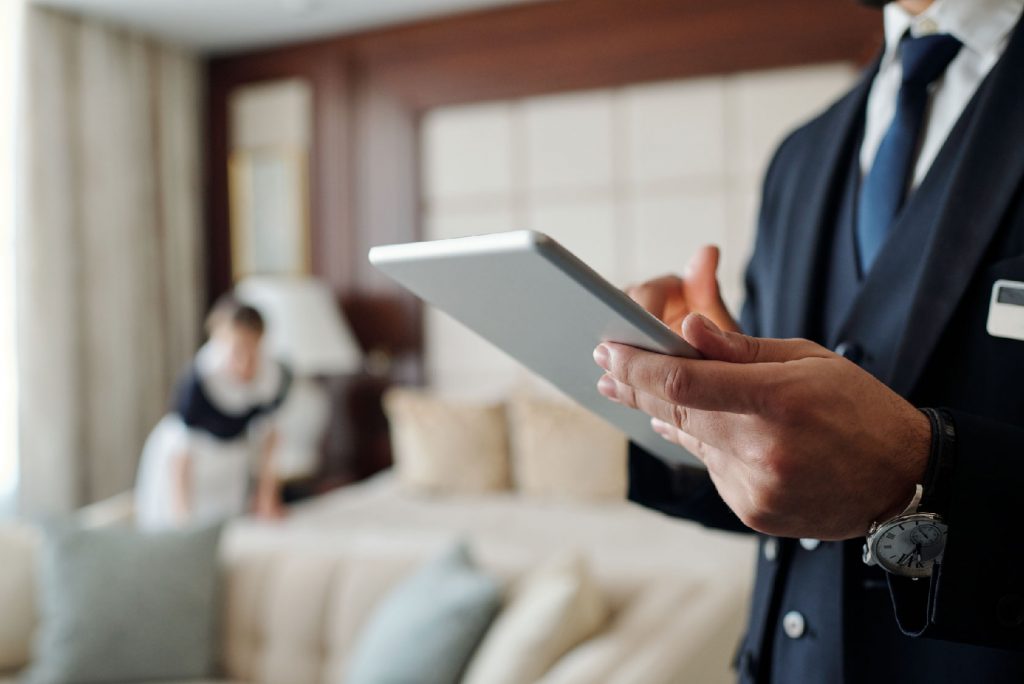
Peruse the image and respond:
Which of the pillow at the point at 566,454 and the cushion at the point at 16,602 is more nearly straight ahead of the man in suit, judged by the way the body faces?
the cushion

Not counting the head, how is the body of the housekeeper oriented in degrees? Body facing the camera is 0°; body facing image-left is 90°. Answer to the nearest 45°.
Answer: approximately 315°

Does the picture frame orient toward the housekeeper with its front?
yes

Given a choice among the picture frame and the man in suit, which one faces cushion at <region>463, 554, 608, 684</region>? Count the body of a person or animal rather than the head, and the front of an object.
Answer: the picture frame

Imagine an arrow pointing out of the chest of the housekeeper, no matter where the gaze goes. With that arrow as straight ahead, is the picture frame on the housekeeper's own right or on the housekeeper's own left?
on the housekeeper's own left

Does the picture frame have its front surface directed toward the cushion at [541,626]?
yes

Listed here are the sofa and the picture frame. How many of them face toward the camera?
2

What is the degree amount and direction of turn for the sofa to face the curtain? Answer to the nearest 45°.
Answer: approximately 135° to its right

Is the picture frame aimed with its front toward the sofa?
yes

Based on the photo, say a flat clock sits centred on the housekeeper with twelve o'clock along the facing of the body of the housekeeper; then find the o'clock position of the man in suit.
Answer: The man in suit is roughly at 1 o'clock from the housekeeper.

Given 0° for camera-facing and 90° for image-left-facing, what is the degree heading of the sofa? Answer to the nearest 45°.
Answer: approximately 0°
